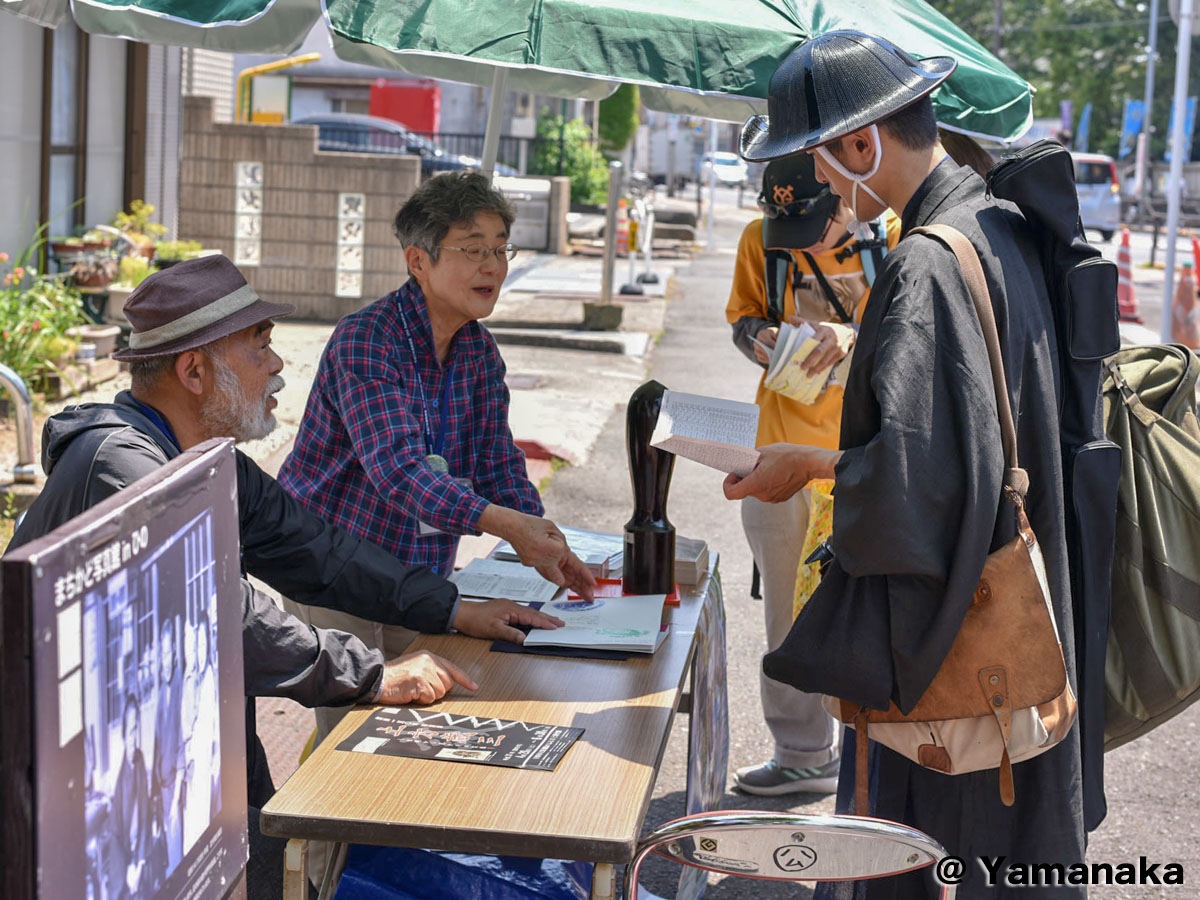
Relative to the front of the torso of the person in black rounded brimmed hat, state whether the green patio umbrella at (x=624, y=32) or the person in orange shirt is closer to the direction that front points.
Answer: the green patio umbrella

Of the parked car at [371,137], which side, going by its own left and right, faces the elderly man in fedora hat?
right

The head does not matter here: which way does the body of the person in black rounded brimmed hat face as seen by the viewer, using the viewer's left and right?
facing to the left of the viewer

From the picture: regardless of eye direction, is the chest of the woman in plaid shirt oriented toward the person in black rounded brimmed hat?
yes

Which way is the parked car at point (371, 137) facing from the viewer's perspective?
to the viewer's right

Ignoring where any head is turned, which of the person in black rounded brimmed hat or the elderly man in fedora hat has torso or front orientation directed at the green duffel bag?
the elderly man in fedora hat

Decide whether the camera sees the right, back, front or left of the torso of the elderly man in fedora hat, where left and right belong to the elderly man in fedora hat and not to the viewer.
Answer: right

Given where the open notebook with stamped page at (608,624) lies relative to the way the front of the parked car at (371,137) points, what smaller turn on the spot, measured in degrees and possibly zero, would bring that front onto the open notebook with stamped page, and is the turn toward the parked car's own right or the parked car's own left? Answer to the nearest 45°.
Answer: approximately 90° to the parked car's own right

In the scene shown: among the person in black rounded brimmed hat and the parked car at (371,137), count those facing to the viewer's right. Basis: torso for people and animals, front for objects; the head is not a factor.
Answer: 1

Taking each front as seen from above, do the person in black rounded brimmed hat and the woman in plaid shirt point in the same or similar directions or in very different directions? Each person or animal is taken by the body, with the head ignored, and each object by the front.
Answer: very different directions

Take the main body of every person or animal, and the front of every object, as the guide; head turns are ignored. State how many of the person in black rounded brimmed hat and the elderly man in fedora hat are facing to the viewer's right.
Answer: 1

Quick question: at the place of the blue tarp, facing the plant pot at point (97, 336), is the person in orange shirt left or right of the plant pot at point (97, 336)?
right
